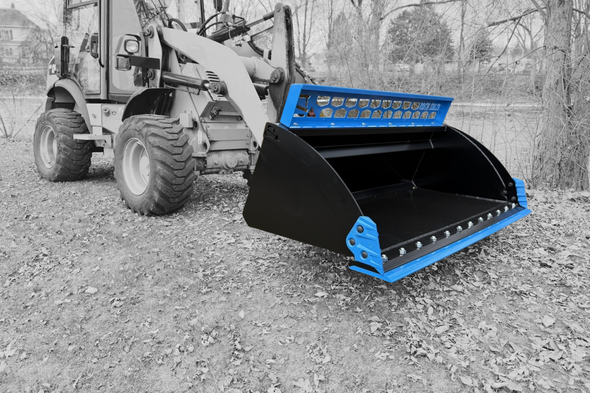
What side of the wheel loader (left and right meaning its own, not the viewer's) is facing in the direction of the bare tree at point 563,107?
left

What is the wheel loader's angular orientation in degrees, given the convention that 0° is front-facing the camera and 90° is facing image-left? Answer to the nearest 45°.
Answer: approximately 315°
